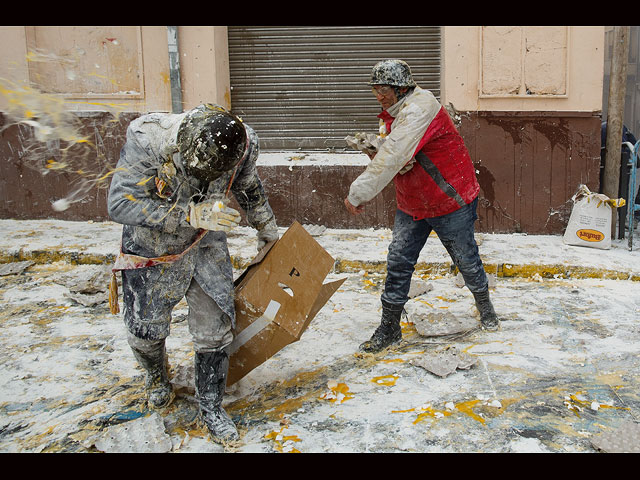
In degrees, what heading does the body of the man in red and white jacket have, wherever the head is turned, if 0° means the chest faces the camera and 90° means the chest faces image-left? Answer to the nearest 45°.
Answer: approximately 90°

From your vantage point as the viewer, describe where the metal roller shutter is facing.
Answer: facing the viewer

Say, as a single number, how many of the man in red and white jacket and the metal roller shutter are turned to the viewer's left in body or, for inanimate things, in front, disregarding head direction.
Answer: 1

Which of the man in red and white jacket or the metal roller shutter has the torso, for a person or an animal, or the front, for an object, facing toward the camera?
the metal roller shutter

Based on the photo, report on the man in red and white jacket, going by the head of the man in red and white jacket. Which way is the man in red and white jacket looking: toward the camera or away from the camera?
toward the camera

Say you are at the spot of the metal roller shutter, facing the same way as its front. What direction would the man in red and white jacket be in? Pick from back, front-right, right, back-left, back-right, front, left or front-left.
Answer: front

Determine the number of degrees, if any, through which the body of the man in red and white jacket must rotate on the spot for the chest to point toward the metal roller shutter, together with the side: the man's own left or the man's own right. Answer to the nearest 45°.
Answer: approximately 90° to the man's own right
